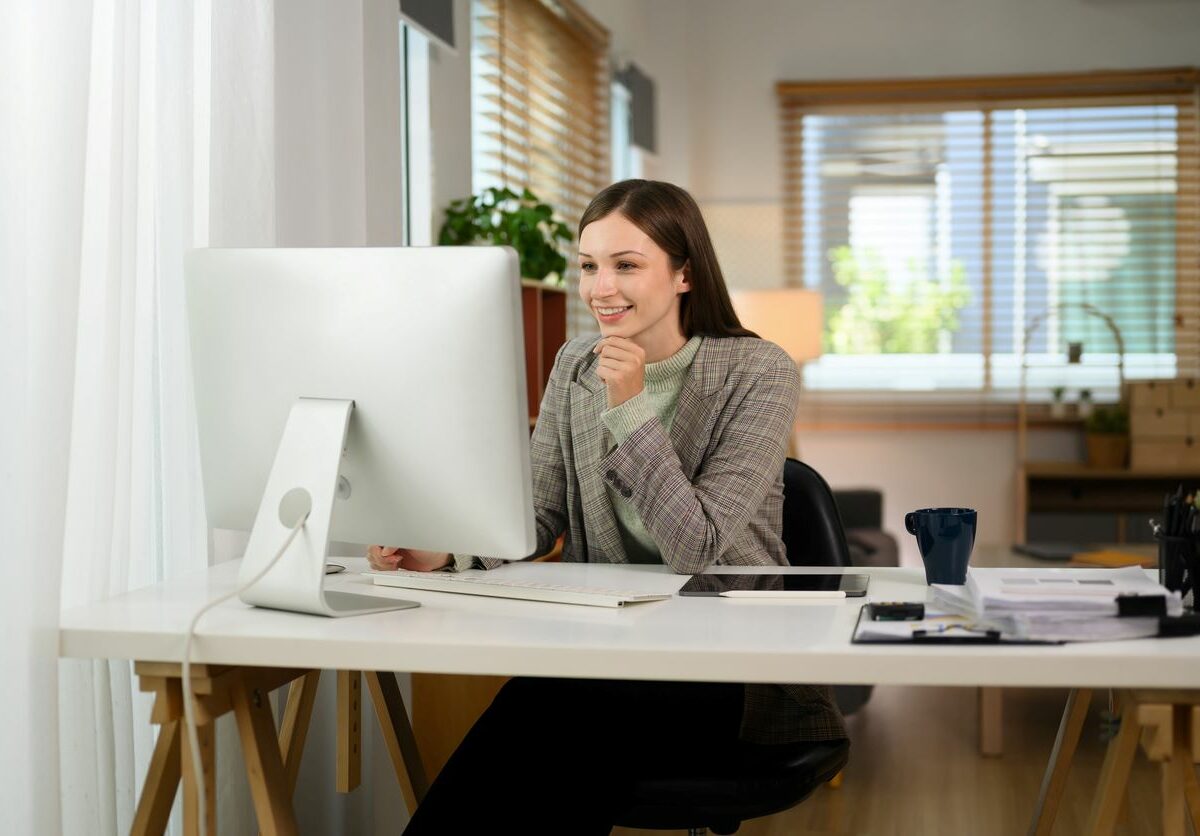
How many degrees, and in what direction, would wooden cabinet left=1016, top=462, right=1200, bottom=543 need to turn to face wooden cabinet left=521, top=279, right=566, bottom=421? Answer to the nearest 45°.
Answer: approximately 45° to its right

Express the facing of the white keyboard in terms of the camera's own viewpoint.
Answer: facing away from the viewer and to the right of the viewer

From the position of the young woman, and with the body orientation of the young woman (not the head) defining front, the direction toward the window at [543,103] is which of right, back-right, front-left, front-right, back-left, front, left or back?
back-right

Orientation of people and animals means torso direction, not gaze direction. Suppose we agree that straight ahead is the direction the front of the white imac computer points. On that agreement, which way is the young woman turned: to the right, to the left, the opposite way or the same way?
the opposite way

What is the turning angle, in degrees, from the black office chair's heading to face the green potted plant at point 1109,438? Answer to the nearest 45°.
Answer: approximately 135° to its right

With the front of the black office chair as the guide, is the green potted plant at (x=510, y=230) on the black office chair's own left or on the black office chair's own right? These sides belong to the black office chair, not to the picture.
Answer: on the black office chair's own right

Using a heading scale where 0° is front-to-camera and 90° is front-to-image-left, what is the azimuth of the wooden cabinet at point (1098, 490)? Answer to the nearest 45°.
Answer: approximately 0°

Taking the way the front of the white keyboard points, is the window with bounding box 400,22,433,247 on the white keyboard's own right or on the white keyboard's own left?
on the white keyboard's own left

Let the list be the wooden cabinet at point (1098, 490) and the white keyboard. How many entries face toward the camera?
1

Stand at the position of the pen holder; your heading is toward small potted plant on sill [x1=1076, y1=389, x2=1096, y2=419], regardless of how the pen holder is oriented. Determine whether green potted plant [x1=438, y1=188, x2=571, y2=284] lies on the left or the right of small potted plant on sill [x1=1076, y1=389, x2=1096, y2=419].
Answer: left
